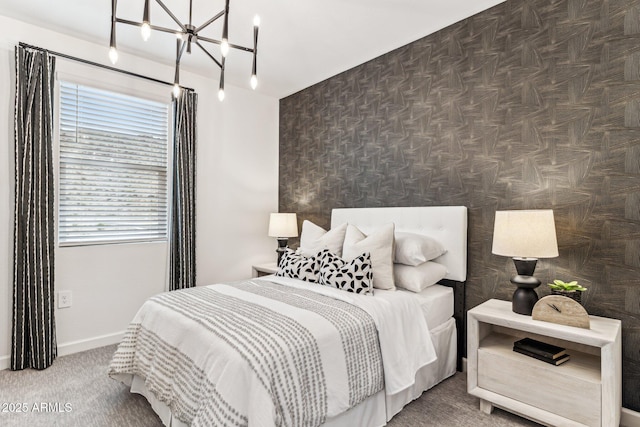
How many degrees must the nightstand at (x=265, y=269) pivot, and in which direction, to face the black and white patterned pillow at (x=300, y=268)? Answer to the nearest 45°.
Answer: approximately 45° to its left

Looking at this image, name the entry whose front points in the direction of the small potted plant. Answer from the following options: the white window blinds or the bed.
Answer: the white window blinds

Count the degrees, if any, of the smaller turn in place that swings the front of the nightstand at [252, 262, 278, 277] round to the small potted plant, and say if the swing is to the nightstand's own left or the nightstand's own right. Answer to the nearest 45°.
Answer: approximately 90° to the nightstand's own left

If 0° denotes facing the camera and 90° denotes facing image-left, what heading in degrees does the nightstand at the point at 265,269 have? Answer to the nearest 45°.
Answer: approximately 45°

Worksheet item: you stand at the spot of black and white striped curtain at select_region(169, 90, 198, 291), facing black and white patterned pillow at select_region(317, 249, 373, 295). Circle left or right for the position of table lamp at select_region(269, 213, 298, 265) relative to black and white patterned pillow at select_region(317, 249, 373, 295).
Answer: left

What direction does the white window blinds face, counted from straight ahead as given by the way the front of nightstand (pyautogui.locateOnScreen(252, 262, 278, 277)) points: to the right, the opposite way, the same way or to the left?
to the left

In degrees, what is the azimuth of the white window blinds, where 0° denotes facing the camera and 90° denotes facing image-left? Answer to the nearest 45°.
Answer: approximately 315°
